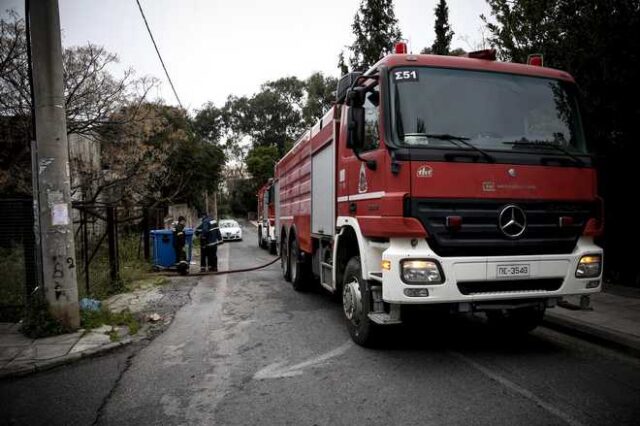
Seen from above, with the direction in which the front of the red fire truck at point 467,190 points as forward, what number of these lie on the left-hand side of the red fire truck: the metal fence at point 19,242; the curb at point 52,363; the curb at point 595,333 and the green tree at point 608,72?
2

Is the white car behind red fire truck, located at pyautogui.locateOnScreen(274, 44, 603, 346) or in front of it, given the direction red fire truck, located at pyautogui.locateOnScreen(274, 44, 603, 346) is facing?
behind

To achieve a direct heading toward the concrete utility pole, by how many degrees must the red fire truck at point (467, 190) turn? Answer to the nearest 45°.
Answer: approximately 135° to its right

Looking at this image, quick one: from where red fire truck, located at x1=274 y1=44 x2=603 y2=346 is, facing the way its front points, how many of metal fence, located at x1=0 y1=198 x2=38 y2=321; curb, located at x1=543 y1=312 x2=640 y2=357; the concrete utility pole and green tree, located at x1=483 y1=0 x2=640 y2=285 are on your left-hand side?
2

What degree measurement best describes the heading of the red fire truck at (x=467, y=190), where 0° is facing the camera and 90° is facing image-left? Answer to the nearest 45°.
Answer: approximately 315°

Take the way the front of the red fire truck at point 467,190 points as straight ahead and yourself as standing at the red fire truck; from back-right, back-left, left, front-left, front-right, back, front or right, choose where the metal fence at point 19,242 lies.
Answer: back-right

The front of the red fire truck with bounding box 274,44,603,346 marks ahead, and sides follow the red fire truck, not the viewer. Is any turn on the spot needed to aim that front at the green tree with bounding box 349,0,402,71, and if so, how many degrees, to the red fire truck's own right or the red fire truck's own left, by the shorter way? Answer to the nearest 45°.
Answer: approximately 135° to the red fire truck's own left

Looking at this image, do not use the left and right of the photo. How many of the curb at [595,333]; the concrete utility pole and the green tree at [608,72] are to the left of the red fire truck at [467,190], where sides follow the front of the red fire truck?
2

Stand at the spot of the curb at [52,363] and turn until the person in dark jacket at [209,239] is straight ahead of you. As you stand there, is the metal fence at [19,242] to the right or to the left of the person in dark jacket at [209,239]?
left
